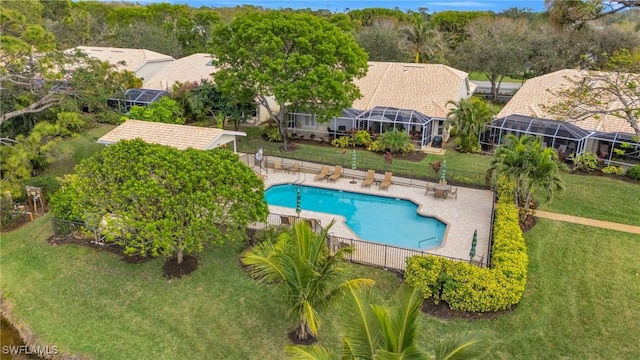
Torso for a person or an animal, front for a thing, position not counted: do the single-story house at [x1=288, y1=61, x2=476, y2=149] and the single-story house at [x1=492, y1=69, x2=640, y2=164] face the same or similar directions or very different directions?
same or similar directions

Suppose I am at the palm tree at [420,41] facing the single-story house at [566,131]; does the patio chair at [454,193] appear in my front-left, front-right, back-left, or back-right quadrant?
front-right
